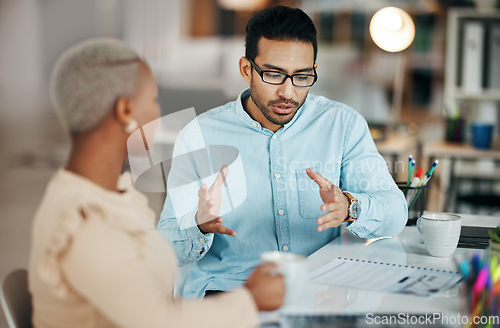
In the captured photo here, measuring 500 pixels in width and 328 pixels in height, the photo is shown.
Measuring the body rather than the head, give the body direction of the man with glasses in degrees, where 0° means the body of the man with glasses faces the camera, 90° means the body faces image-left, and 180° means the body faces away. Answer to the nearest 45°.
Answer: approximately 0°

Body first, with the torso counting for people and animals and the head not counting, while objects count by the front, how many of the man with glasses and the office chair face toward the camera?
1

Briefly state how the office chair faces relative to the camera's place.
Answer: facing away from the viewer and to the right of the viewer
